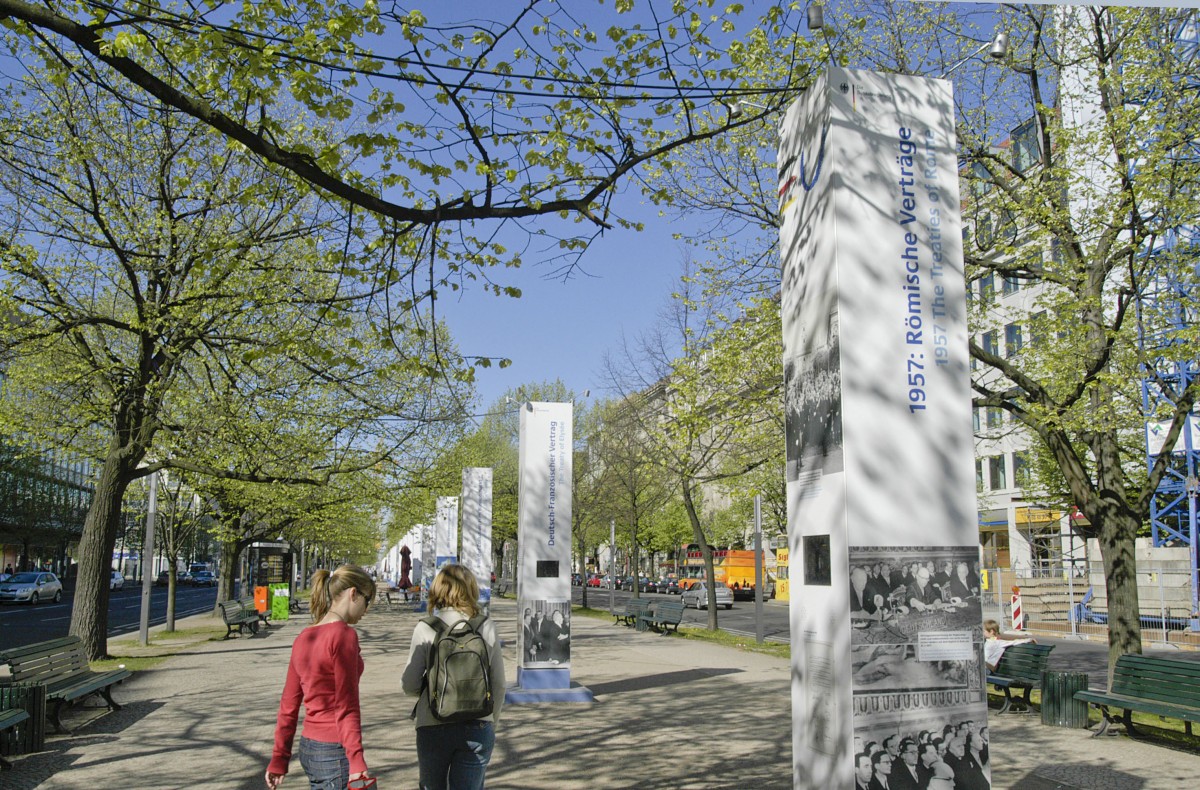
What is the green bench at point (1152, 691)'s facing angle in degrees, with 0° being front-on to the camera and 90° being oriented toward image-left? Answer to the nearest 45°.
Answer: approximately 45°

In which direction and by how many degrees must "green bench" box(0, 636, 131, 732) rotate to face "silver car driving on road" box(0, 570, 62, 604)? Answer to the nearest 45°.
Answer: approximately 135° to its left

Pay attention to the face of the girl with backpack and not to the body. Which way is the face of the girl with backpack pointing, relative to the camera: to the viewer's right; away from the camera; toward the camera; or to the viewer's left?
away from the camera

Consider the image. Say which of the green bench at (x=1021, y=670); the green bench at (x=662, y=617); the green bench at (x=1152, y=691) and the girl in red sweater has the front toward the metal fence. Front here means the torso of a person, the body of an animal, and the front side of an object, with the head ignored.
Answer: the girl in red sweater

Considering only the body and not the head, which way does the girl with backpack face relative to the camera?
away from the camera

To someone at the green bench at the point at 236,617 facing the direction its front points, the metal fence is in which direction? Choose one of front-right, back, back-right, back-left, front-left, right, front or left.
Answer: front-left

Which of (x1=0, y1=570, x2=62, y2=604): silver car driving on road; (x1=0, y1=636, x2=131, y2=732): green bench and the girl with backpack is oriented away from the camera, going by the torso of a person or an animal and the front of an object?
the girl with backpack

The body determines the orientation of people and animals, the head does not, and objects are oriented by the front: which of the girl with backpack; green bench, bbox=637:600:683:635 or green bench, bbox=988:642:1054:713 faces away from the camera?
the girl with backpack

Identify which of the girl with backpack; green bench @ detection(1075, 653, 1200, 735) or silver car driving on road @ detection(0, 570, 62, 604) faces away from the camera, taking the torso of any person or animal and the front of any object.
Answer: the girl with backpack

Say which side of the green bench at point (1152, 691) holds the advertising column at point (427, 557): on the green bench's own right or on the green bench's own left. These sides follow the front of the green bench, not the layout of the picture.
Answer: on the green bench's own right

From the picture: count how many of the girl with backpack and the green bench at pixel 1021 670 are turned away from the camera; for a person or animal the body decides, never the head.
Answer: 1

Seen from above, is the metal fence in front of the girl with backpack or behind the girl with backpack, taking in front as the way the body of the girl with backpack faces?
in front

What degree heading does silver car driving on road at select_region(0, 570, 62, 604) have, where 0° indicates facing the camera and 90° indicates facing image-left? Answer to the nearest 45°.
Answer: approximately 45°

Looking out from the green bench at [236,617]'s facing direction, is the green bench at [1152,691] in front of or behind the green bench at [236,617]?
in front
